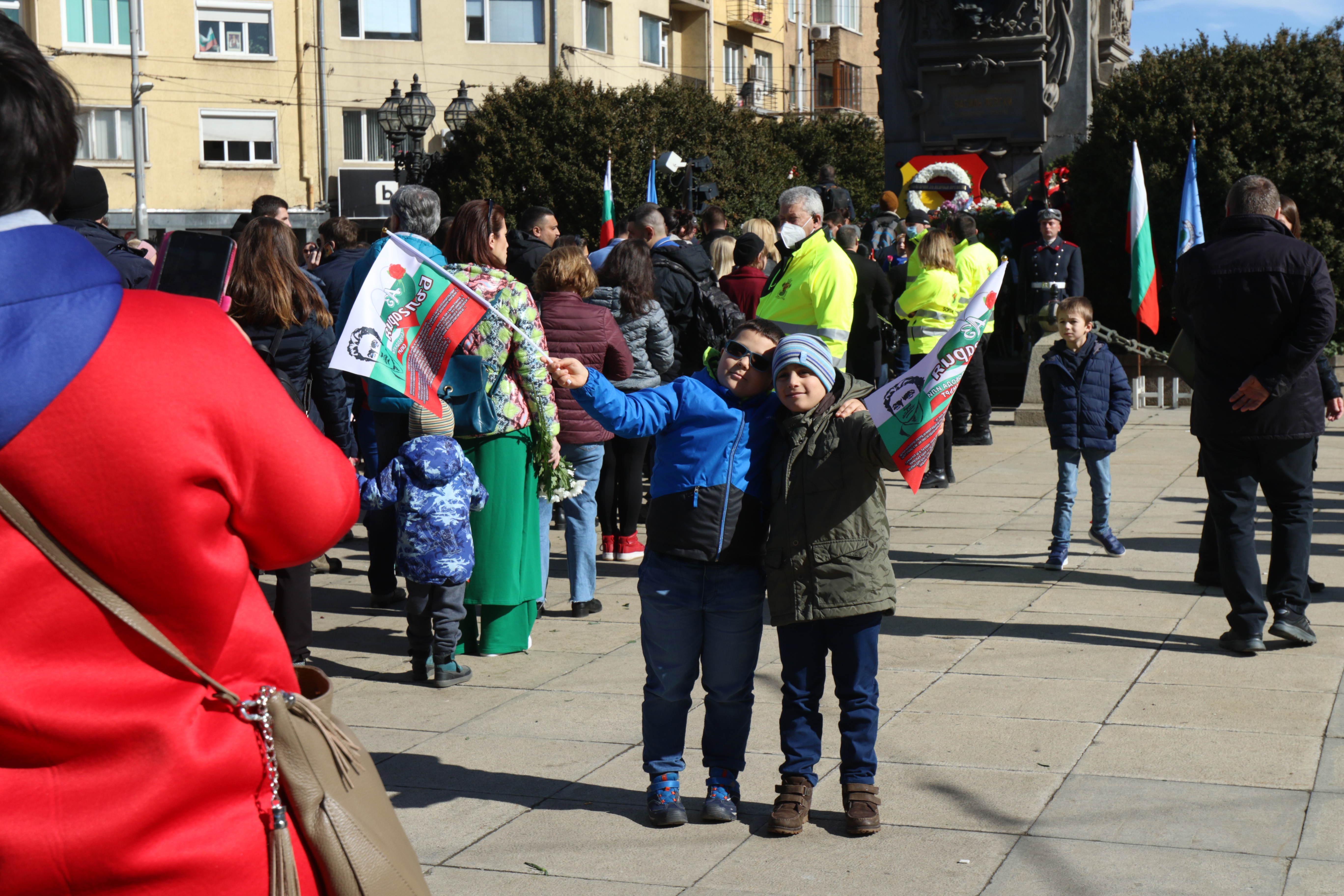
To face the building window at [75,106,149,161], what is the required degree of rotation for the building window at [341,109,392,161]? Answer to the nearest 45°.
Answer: approximately 90° to its right

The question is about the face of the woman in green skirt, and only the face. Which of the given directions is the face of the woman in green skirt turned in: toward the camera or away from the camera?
away from the camera

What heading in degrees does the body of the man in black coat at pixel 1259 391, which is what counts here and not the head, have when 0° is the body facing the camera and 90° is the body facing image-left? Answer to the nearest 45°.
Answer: approximately 180°

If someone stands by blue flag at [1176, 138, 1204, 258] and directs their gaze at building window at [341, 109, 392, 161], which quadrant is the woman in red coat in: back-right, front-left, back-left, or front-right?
back-left

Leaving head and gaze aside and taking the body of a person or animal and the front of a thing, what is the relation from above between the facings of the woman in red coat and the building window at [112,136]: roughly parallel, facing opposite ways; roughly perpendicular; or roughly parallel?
roughly parallel, facing opposite ways

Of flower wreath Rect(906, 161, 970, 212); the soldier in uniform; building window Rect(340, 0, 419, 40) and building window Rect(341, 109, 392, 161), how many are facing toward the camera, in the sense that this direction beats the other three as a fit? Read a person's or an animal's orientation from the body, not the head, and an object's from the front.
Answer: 4

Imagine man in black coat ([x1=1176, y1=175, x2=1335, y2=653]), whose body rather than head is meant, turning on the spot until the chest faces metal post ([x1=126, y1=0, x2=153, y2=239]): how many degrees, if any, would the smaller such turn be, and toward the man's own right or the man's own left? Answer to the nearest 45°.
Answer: approximately 45° to the man's own left

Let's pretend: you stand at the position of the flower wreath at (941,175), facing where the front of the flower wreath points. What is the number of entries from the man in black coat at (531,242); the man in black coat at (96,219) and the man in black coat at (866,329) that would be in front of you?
3

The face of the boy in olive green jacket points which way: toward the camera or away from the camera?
toward the camera

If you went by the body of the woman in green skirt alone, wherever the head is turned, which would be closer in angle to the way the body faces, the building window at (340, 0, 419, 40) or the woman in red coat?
the building window

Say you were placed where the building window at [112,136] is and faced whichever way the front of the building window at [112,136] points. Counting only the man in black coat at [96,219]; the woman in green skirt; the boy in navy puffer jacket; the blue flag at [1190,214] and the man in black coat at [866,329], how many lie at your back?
0

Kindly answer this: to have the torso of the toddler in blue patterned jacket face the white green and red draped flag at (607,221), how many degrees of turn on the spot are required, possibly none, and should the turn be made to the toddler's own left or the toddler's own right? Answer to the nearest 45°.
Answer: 0° — they already face it

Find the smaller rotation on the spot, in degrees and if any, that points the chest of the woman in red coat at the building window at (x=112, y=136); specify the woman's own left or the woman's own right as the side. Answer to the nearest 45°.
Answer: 0° — they already face it

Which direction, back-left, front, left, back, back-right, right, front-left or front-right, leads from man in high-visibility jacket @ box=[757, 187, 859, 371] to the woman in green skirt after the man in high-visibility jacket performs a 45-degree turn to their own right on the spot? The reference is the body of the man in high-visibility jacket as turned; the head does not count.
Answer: front-left

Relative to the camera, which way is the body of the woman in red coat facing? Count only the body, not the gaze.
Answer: away from the camera

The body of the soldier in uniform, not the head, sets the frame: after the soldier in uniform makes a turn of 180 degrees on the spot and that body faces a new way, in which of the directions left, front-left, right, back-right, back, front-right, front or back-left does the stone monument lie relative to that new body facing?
front

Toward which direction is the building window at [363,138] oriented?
toward the camera

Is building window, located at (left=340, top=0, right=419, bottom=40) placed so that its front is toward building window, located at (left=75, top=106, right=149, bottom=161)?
no

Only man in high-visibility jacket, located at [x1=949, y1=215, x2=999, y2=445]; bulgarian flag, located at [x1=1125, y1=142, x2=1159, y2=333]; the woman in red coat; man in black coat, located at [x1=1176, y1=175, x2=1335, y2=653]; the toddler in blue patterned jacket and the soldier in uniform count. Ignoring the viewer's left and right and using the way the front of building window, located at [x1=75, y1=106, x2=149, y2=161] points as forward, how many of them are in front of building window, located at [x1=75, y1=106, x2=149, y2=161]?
6

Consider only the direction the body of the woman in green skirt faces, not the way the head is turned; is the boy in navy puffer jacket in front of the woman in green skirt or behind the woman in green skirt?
in front

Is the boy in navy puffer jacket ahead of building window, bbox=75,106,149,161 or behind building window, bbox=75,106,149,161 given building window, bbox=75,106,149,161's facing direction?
ahead
